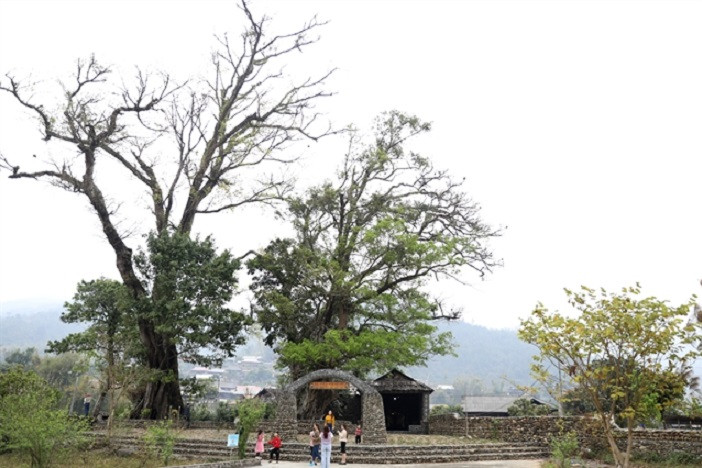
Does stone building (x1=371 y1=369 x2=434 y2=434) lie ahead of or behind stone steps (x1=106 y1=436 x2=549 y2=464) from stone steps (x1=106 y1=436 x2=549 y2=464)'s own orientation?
behind

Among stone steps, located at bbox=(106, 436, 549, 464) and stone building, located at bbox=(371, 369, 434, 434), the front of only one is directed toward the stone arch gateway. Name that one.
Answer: the stone building

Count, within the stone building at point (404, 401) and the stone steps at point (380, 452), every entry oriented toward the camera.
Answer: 2

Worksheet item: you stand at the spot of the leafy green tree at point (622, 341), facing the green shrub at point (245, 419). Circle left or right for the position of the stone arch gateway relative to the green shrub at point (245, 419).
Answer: right

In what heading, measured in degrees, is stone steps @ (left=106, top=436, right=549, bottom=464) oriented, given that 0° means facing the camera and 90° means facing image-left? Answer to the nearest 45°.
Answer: approximately 0°

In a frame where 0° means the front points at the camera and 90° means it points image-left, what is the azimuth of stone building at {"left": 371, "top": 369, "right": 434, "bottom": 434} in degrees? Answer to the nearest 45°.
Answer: approximately 0°

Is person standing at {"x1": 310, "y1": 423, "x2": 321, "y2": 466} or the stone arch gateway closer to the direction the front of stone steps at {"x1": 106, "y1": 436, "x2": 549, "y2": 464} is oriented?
the person standing
